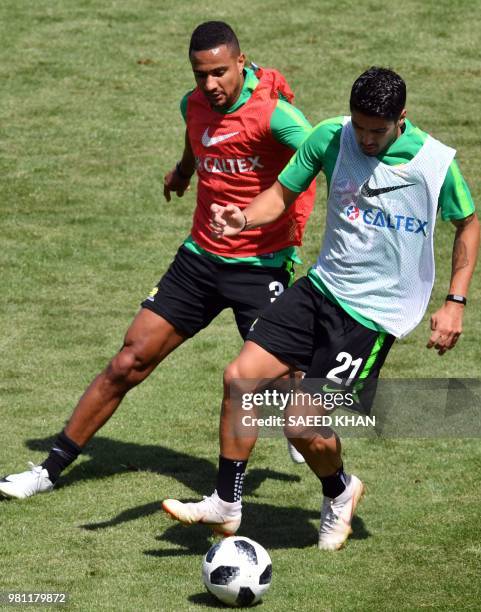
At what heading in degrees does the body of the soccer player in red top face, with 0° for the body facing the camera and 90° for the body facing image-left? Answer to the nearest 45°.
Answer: approximately 45°

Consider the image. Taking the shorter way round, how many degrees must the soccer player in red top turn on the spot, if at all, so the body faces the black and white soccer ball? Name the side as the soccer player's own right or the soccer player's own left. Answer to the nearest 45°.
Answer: approximately 45° to the soccer player's own left
